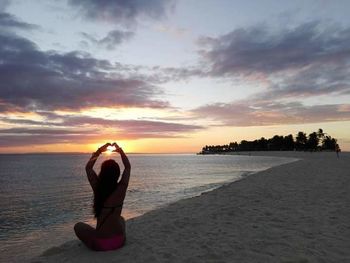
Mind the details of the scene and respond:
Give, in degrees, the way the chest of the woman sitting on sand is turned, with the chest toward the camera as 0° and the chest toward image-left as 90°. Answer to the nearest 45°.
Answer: approximately 135°

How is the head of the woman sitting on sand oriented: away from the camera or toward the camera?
away from the camera
